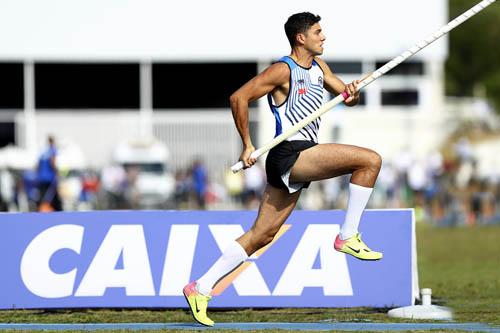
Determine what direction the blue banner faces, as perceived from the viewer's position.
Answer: facing the viewer

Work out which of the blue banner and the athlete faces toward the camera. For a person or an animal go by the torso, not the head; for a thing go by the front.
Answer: the blue banner

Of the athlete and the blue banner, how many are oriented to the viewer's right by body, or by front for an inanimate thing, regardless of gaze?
1

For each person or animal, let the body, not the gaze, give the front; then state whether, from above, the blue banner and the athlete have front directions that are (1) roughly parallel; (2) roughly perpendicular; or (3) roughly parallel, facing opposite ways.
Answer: roughly perpendicular

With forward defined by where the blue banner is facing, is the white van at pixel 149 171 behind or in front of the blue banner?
behind

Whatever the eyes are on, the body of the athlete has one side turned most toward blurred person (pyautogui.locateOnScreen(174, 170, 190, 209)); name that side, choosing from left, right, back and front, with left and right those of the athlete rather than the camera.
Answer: left

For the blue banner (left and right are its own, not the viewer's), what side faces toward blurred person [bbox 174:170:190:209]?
back

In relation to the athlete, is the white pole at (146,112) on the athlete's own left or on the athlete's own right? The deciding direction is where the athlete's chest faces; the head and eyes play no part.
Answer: on the athlete's own left

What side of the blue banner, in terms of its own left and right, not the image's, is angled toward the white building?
back

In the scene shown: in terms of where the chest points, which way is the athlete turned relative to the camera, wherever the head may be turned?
to the viewer's right

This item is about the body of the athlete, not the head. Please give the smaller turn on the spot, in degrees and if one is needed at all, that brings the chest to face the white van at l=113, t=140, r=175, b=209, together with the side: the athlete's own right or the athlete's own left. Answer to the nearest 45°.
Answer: approximately 90° to the athlete's own left

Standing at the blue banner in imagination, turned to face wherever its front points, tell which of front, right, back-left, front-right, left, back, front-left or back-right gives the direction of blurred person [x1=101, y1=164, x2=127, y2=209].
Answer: back

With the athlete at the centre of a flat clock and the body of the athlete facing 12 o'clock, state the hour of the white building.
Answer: The white building is roughly at 9 o'clock from the athlete.

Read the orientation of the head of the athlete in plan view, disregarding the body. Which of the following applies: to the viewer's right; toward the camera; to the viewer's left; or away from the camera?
to the viewer's right
